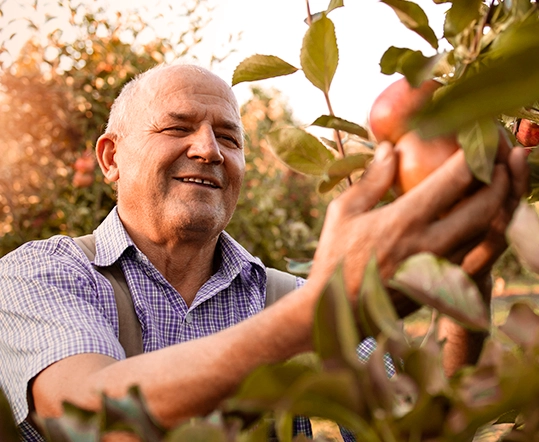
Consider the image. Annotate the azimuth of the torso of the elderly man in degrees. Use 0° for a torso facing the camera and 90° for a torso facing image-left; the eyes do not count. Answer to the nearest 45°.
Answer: approximately 315°

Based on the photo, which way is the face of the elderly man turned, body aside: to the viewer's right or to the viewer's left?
to the viewer's right

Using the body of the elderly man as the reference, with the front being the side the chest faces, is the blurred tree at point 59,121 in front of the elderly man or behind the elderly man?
behind
